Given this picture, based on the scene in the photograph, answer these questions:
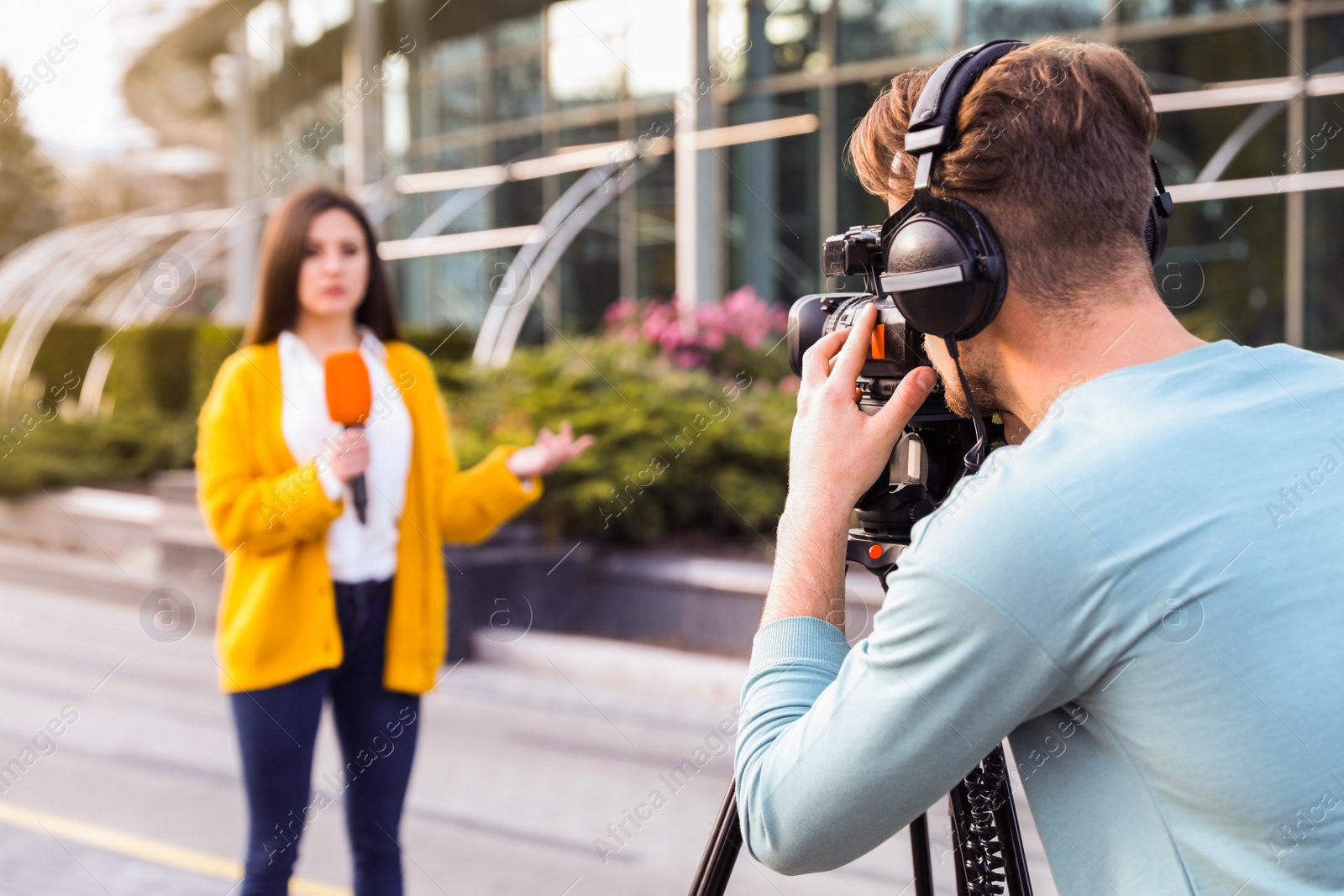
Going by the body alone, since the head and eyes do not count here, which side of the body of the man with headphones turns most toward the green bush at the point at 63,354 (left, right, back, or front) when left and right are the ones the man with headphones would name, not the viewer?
front

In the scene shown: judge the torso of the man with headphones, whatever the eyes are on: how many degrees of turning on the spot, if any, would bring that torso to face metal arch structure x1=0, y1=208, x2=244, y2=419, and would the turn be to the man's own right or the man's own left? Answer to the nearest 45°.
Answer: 0° — they already face it

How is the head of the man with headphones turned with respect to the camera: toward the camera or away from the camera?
away from the camera

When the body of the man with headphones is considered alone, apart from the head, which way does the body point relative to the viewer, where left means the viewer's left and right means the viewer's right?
facing away from the viewer and to the left of the viewer

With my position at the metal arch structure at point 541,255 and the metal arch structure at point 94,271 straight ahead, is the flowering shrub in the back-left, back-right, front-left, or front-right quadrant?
back-left

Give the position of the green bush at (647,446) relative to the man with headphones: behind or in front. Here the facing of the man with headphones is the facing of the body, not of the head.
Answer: in front

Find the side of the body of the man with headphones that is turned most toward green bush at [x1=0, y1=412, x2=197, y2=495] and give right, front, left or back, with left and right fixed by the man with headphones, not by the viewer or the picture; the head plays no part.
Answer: front
